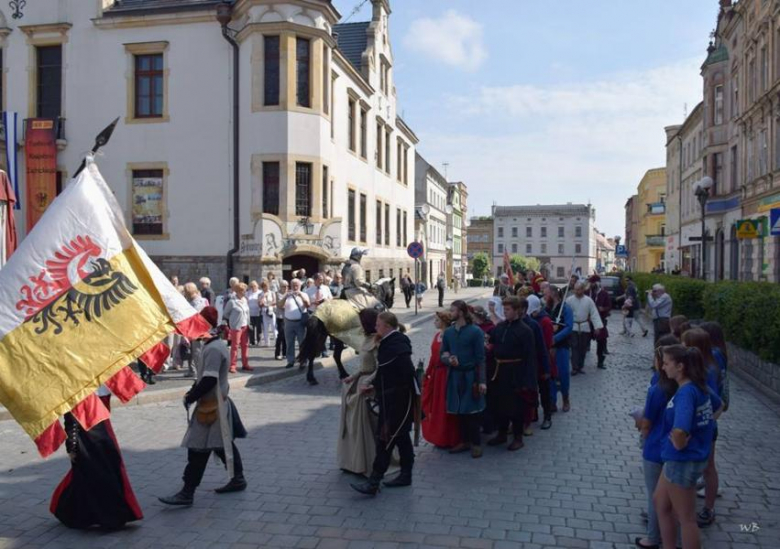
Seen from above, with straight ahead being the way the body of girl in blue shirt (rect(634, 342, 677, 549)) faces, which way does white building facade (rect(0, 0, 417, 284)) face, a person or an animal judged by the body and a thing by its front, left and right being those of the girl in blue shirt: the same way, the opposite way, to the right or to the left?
the opposite way

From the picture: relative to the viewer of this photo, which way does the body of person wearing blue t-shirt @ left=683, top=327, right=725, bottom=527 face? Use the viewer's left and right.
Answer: facing to the left of the viewer

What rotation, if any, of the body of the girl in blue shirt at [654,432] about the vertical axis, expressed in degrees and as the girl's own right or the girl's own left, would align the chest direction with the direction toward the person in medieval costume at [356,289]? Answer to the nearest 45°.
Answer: approximately 45° to the girl's own right

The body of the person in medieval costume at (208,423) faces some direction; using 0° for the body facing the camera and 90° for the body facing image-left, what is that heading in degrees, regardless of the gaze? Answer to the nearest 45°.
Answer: approximately 90°

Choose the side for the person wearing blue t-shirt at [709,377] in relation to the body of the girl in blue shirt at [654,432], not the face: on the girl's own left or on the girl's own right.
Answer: on the girl's own right

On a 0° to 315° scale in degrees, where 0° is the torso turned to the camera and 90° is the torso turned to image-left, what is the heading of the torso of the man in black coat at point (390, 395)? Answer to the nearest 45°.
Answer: approximately 90°

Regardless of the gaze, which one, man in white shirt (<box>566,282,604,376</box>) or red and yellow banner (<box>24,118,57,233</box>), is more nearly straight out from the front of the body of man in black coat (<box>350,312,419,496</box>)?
the red and yellow banner

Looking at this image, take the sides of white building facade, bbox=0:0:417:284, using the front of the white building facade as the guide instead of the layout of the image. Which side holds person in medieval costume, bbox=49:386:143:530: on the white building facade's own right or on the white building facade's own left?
on the white building facade's own right

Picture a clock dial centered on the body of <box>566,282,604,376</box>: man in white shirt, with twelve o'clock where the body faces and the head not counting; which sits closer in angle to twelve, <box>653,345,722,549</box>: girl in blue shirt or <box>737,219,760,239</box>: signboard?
the girl in blue shirt

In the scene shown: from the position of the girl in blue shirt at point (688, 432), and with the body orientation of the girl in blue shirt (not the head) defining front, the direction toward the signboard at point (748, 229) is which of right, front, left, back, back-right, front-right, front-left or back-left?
right

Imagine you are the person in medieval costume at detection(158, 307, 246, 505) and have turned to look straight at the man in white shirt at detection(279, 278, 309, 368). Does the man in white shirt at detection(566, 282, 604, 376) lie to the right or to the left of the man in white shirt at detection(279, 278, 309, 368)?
right

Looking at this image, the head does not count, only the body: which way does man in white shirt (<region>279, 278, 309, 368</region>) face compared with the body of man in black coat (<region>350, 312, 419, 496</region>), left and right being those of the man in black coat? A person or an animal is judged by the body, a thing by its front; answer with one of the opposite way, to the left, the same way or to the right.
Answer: to the left

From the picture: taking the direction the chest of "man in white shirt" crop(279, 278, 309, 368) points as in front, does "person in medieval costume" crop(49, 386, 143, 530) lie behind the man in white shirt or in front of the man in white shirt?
in front
